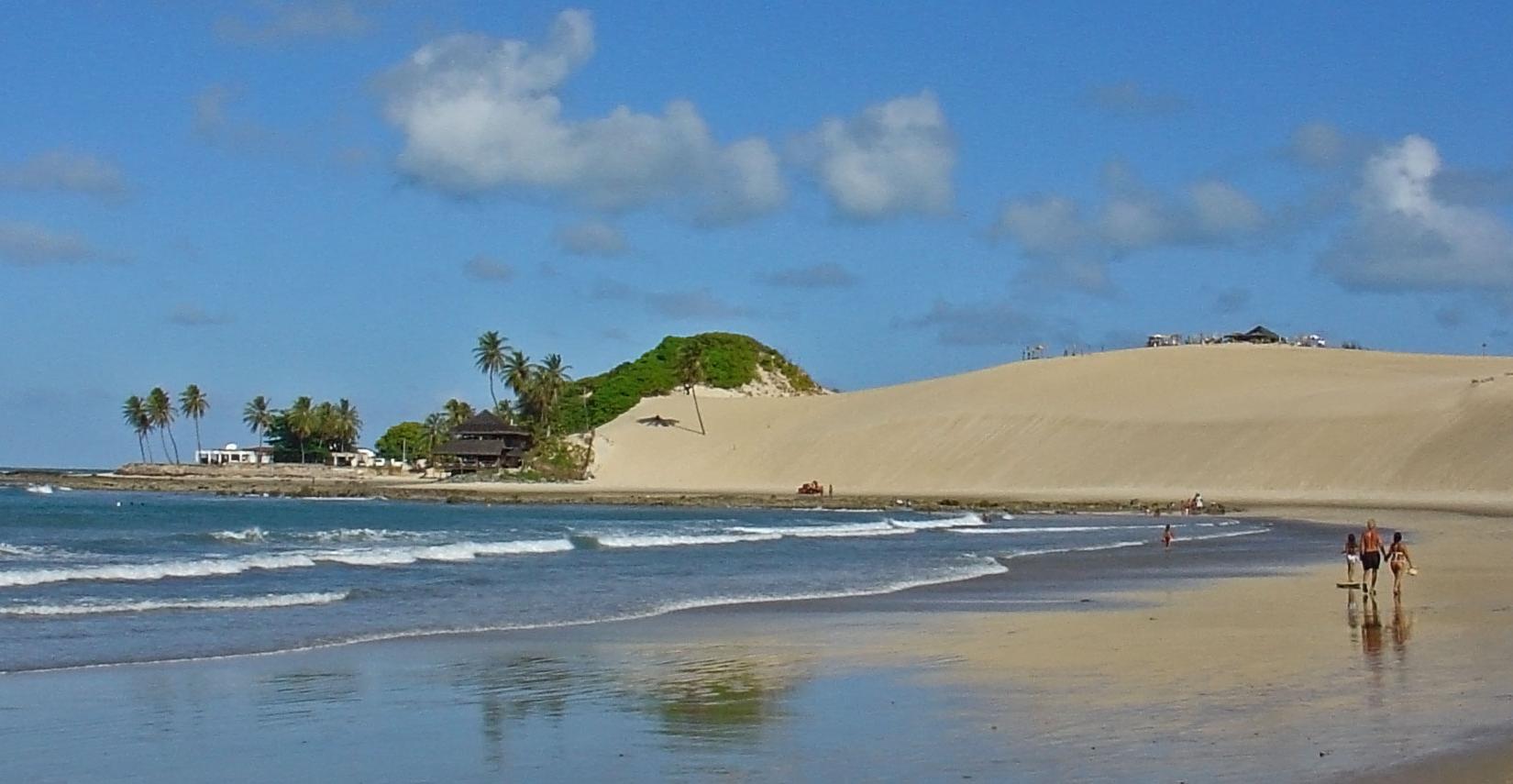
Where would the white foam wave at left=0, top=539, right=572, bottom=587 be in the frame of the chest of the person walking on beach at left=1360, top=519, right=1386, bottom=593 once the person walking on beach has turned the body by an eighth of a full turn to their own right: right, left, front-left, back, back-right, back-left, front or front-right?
back-left

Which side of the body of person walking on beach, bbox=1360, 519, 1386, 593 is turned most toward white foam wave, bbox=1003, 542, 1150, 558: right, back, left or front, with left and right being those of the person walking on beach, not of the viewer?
front

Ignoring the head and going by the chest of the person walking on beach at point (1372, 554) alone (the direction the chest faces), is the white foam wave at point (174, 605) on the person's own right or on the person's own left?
on the person's own left

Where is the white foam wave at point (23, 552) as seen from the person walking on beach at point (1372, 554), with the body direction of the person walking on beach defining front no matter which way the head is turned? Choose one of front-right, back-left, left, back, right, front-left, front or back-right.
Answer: left

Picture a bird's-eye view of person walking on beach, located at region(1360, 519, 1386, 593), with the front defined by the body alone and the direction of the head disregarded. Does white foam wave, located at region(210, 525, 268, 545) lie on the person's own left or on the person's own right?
on the person's own left

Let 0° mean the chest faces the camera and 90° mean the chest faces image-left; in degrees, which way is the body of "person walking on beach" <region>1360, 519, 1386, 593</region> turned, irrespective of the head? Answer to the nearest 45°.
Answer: approximately 180°

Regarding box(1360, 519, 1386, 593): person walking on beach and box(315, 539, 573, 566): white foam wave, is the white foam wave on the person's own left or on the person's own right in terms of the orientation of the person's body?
on the person's own left
